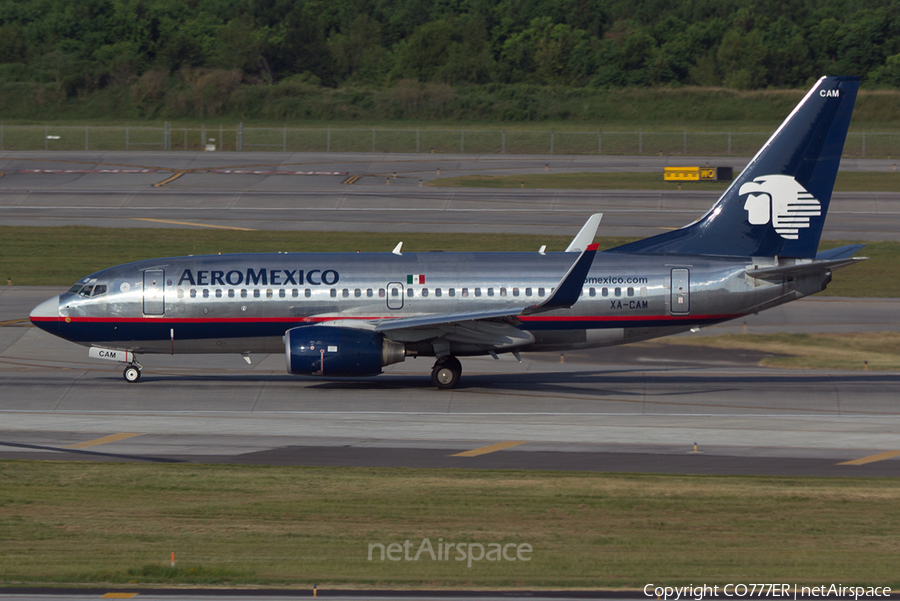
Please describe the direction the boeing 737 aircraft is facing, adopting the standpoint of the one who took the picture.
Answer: facing to the left of the viewer
